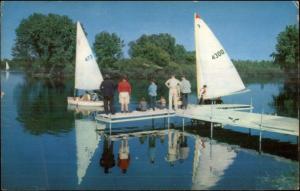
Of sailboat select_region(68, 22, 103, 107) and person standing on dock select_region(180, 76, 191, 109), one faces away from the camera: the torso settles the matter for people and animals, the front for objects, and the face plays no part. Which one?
the person standing on dock

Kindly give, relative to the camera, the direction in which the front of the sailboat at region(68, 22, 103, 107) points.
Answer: facing to the left of the viewer

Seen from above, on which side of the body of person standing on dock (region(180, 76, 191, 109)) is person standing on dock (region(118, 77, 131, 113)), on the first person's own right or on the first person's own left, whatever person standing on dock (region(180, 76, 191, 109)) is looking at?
on the first person's own left

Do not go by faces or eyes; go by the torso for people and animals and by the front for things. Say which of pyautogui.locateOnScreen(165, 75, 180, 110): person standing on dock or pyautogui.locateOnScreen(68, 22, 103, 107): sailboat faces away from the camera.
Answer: the person standing on dock

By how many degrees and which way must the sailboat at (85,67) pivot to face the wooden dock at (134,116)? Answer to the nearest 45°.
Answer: approximately 90° to its left

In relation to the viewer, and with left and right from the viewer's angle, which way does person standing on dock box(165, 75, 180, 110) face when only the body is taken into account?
facing away from the viewer

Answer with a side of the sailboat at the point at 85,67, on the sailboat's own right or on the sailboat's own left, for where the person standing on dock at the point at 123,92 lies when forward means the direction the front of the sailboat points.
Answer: on the sailboat's own left

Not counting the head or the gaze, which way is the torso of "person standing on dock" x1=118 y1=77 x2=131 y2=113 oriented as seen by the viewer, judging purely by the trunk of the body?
away from the camera
